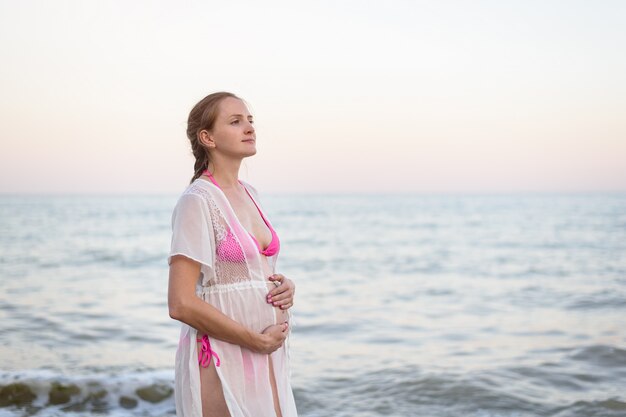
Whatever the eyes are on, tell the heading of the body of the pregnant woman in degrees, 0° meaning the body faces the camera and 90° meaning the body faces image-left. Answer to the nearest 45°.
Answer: approximately 315°
